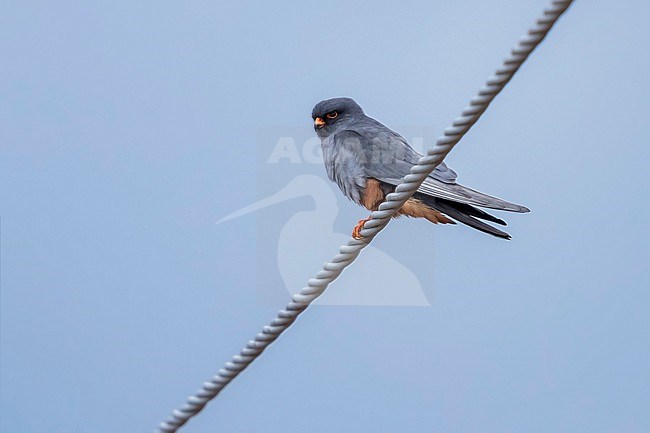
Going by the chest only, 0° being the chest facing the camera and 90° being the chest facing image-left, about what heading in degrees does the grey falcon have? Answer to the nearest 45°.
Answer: approximately 90°
